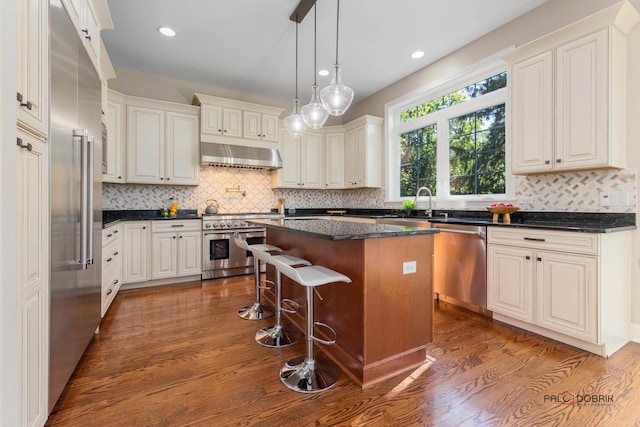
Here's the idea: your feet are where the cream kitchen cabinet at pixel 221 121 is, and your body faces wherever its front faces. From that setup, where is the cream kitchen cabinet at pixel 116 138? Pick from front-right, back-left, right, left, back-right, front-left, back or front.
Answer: right

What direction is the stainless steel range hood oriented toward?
toward the camera

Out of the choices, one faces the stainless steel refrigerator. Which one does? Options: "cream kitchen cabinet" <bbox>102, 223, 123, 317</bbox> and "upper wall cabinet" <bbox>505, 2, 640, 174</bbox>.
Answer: the upper wall cabinet

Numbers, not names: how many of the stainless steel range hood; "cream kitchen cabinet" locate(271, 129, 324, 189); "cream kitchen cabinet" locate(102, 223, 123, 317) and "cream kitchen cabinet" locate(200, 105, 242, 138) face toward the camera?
3

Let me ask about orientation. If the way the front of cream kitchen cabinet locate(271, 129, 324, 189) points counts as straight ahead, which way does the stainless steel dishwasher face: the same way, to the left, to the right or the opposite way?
to the right

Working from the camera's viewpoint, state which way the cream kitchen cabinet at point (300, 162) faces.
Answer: facing the viewer

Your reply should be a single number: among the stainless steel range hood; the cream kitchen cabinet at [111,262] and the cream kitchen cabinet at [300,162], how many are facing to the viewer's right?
1

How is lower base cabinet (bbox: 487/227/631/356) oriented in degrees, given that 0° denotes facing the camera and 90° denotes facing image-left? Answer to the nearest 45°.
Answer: approximately 45°

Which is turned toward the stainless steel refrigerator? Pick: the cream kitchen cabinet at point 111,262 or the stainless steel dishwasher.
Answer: the stainless steel dishwasher

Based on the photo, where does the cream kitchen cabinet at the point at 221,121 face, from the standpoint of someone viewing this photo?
facing the viewer

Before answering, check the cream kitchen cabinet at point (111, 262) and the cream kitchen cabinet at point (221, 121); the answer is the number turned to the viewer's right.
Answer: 1

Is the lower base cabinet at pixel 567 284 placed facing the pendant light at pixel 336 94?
yes

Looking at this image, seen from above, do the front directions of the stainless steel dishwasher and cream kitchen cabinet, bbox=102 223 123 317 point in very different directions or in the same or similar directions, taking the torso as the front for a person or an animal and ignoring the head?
very different directions

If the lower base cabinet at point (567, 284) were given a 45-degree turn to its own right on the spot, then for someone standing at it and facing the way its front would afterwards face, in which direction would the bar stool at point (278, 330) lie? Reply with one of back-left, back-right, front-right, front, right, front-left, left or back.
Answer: front-left

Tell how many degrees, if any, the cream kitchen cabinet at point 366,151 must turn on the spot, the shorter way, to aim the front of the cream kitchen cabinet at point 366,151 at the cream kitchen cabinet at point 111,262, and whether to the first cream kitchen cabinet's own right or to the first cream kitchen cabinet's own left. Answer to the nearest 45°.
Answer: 0° — it already faces it

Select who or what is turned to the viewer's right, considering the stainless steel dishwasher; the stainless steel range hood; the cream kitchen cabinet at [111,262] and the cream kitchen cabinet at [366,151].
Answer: the cream kitchen cabinet at [111,262]

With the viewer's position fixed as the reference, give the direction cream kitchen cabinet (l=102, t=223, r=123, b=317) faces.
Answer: facing to the right of the viewer
